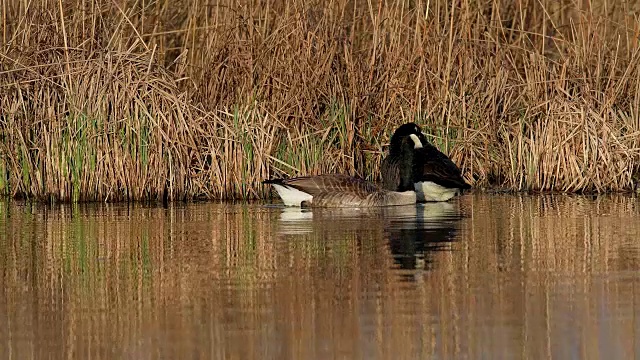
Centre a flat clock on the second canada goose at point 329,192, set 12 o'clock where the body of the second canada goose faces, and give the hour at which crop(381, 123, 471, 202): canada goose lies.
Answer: The canada goose is roughly at 11 o'clock from the second canada goose.

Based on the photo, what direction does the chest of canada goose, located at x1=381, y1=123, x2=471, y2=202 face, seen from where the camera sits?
to the viewer's left

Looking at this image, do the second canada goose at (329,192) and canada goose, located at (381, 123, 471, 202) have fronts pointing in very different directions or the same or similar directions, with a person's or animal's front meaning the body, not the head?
very different directions

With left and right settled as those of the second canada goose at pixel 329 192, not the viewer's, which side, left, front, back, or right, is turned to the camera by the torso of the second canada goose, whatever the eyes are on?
right

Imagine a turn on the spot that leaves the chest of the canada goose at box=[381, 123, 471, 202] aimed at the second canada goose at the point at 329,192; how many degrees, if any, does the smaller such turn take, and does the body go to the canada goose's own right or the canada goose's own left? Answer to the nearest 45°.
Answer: approximately 45° to the canada goose's own left

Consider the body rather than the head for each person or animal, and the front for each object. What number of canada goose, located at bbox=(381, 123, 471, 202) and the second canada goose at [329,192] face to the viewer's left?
1
